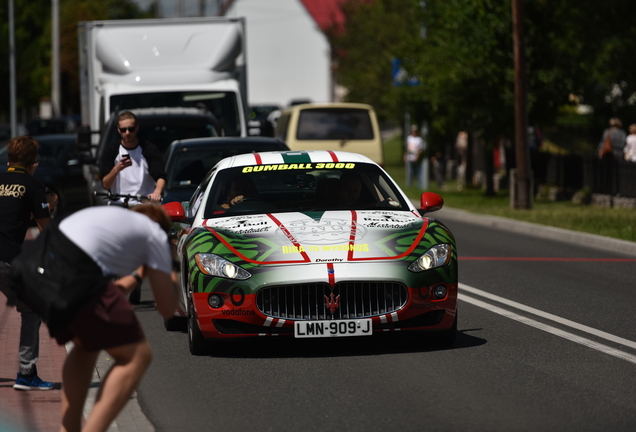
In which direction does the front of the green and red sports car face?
toward the camera

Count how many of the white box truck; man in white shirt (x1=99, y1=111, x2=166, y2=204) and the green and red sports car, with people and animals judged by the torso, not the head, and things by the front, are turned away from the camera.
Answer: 0

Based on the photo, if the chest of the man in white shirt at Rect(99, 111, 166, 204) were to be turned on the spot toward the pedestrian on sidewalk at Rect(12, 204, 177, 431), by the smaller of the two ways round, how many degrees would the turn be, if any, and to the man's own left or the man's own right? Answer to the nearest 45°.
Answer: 0° — they already face them

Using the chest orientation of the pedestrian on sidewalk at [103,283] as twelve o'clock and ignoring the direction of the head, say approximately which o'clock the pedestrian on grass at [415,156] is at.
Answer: the pedestrian on grass at [415,156] is roughly at 11 o'clock from the pedestrian on sidewalk at [103,283].

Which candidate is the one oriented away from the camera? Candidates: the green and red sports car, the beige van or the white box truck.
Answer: the beige van

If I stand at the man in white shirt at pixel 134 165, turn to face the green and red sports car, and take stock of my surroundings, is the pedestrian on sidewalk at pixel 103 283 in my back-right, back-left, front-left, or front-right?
front-right

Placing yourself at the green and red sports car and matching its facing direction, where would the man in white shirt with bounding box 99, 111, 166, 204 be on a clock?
The man in white shirt is roughly at 5 o'clock from the green and red sports car.

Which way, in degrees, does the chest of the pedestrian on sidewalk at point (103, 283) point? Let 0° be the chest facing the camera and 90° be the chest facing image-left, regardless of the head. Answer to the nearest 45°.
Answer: approximately 225°

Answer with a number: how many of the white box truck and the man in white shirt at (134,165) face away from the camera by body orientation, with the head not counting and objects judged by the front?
0

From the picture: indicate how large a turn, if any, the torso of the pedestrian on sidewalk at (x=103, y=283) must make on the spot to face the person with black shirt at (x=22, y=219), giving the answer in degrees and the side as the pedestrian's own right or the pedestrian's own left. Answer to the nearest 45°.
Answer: approximately 45° to the pedestrian's own left

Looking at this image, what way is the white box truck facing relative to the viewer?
toward the camera

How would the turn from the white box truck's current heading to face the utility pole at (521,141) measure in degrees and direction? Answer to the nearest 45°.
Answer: approximately 90° to its left

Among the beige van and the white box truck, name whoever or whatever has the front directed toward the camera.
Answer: the white box truck

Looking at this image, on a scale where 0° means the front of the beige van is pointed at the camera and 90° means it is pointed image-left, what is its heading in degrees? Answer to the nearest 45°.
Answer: approximately 180°

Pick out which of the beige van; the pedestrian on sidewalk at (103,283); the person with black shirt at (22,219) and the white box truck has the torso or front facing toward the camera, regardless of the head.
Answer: the white box truck

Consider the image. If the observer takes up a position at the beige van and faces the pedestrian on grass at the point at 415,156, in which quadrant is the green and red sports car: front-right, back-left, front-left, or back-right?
back-right

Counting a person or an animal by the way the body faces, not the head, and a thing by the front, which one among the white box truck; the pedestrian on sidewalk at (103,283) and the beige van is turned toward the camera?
the white box truck

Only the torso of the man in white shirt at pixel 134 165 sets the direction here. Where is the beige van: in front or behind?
behind

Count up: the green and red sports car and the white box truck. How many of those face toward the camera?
2

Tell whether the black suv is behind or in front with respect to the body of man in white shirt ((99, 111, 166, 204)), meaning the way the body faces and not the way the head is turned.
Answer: behind

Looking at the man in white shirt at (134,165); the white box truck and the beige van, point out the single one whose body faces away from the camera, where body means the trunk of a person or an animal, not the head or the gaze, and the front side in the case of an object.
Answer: the beige van
